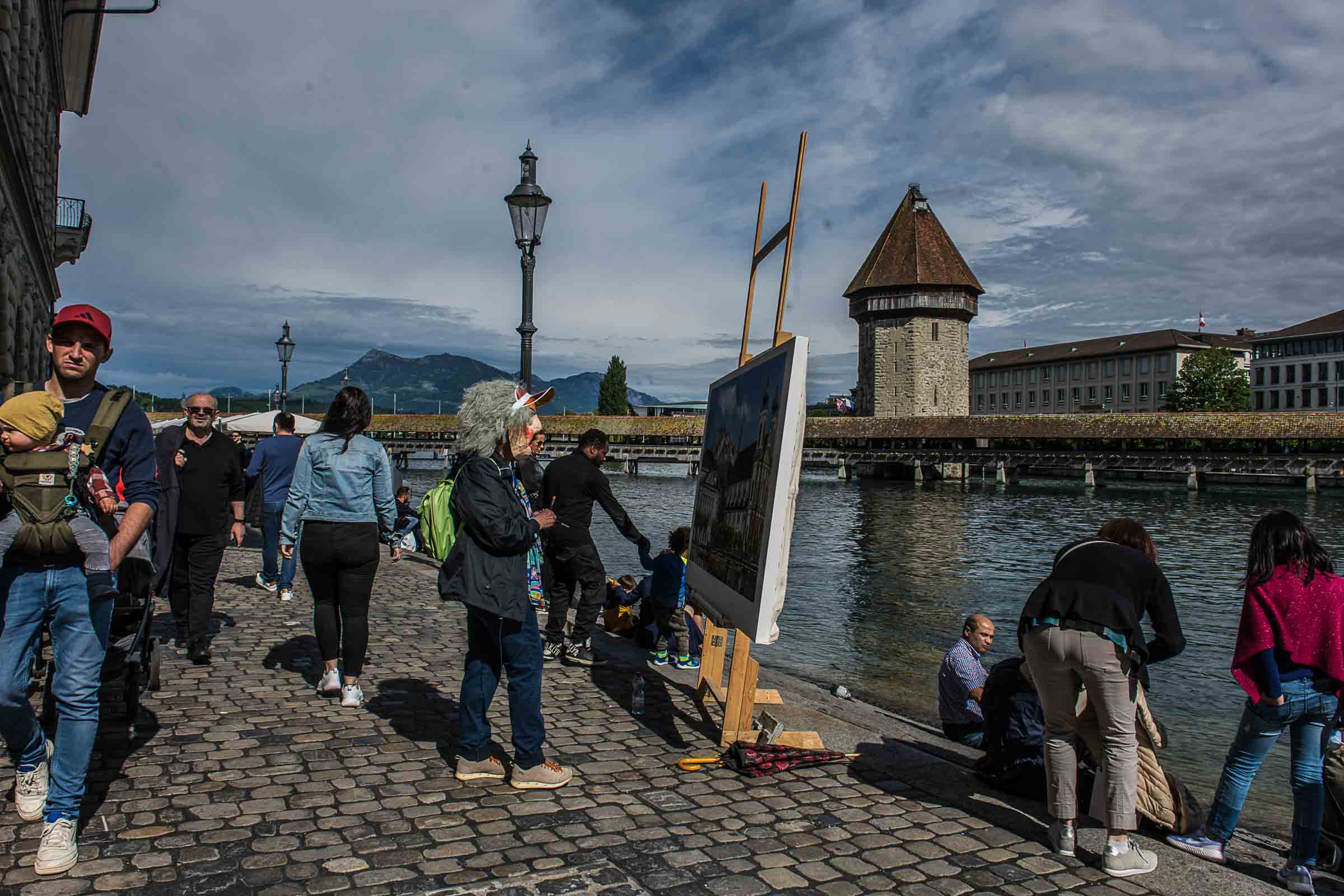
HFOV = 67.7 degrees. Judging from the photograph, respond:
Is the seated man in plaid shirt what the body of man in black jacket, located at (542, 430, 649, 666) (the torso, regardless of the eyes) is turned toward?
no

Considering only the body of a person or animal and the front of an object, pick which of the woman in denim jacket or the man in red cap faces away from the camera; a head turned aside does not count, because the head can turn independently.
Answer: the woman in denim jacket

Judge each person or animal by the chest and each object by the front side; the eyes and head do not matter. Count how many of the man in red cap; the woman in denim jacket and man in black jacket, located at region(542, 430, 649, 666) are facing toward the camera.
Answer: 1

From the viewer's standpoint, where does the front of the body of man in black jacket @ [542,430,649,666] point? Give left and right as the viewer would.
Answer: facing away from the viewer and to the right of the viewer

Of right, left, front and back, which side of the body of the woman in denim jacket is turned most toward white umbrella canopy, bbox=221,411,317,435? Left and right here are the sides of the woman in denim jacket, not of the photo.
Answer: front

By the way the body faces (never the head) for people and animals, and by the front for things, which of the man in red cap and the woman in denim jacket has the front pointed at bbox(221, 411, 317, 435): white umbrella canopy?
the woman in denim jacket

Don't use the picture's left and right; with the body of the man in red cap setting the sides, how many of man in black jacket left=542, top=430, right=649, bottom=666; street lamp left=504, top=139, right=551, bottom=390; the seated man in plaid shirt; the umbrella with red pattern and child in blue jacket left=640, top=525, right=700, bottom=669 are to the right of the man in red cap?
0

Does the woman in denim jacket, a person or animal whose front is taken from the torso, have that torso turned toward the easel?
no

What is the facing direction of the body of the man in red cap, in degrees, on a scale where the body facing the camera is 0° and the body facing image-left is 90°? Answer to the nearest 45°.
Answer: approximately 0°

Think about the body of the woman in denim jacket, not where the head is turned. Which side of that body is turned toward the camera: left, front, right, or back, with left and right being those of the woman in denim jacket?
back

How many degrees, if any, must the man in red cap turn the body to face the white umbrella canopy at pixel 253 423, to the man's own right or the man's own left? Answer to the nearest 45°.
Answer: approximately 180°

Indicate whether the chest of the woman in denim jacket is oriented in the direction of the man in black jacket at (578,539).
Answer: no

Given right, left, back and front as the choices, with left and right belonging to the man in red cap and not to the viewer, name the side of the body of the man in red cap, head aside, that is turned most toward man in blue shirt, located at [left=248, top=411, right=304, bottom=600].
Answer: back

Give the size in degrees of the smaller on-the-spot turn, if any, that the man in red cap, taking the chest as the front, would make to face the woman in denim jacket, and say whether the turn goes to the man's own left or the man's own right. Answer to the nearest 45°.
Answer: approximately 135° to the man's own left

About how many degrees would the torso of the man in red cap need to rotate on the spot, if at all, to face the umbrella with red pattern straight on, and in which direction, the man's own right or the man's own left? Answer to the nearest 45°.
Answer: approximately 90° to the man's own left

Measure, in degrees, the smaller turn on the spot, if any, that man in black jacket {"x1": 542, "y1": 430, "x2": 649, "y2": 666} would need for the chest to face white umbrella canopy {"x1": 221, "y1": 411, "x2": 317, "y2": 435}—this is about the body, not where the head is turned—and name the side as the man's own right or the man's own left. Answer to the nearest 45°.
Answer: approximately 90° to the man's own left

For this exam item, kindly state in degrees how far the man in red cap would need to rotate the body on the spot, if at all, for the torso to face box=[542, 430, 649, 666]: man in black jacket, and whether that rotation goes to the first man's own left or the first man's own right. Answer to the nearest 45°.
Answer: approximately 135° to the first man's own left
